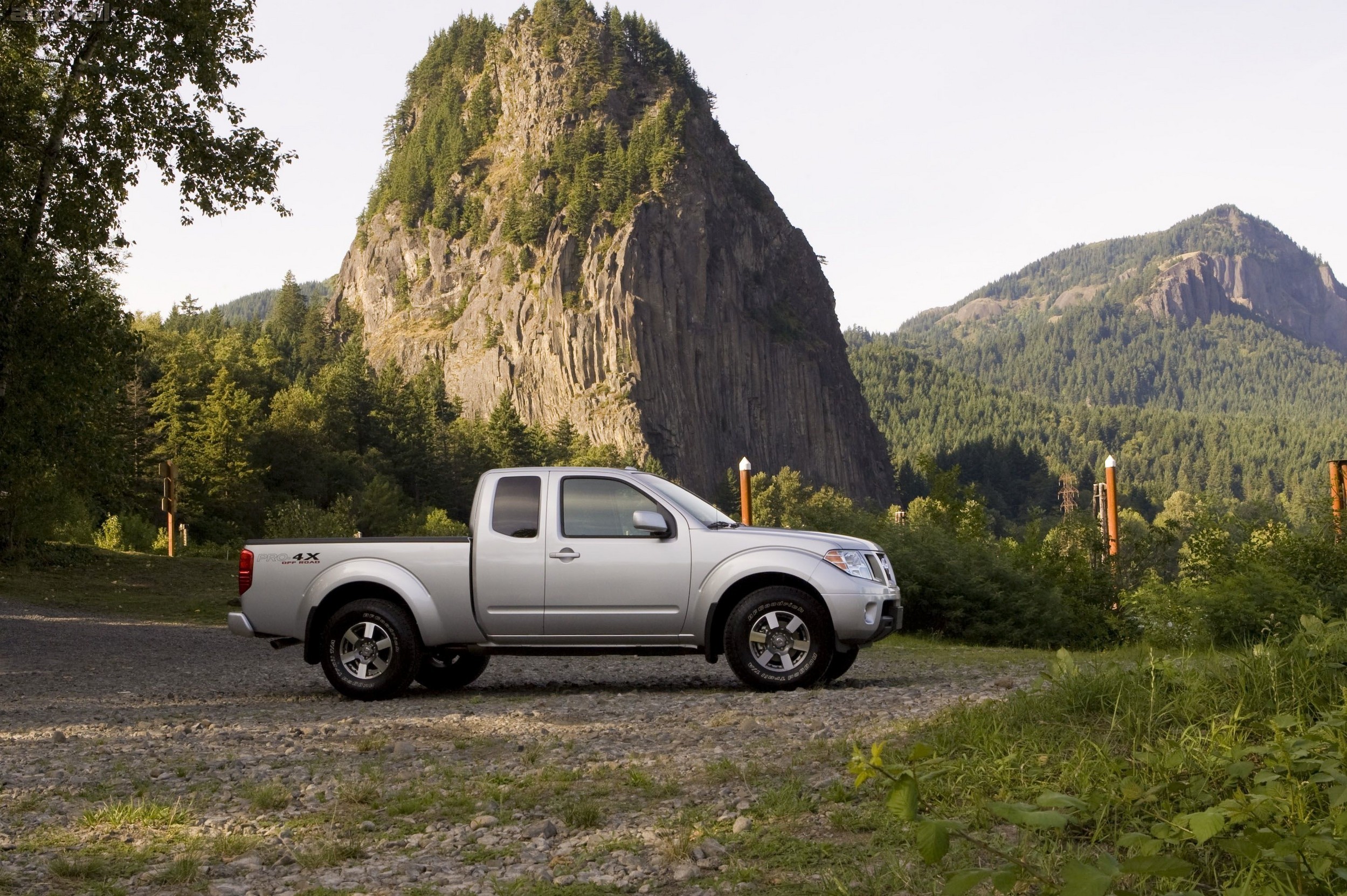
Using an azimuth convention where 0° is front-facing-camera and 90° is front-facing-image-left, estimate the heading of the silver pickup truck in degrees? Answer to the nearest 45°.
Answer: approximately 270°

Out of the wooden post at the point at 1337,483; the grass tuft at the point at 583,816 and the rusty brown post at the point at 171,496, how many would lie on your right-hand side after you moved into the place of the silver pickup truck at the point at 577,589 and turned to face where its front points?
1

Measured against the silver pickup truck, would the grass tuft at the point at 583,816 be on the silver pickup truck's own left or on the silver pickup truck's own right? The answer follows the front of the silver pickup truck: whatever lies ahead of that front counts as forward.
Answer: on the silver pickup truck's own right

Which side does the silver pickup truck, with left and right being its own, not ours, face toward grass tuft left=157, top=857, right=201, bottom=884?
right

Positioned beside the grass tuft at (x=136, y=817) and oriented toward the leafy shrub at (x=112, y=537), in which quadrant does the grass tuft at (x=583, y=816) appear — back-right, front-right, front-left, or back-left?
back-right

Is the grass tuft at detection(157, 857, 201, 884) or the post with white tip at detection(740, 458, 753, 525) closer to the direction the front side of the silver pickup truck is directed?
the post with white tip

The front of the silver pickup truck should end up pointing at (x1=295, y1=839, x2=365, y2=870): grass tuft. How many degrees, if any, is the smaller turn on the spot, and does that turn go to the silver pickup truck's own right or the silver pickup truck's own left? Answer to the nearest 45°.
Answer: approximately 90° to the silver pickup truck's own right

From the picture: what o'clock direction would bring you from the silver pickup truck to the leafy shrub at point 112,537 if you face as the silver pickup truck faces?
The leafy shrub is roughly at 8 o'clock from the silver pickup truck.

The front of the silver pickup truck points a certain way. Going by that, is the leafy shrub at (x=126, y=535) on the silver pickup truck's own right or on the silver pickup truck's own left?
on the silver pickup truck's own left

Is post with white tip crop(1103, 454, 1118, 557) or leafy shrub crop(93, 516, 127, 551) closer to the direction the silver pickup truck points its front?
the post with white tip
